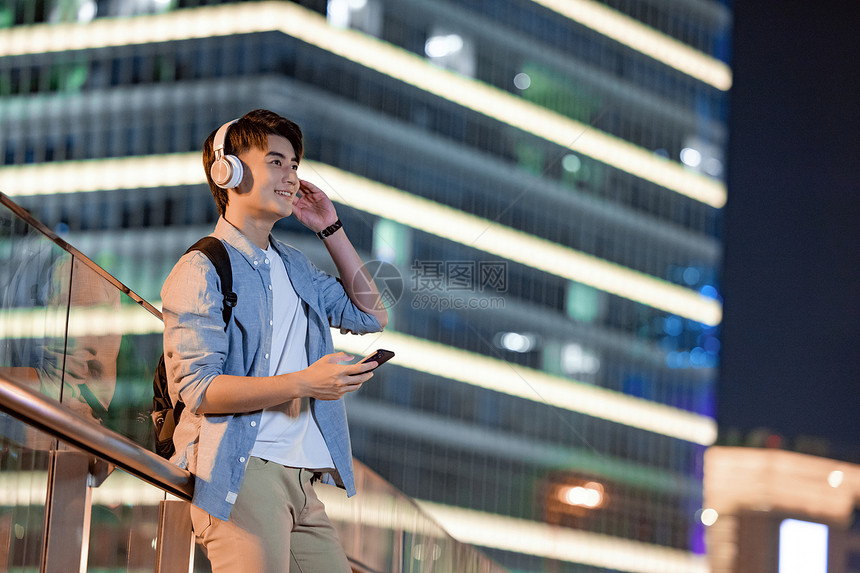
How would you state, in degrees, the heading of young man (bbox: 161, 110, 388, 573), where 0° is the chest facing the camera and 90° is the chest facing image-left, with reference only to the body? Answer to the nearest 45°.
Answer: approximately 315°
